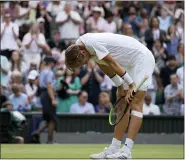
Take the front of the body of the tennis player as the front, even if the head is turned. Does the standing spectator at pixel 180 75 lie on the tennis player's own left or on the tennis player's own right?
on the tennis player's own right

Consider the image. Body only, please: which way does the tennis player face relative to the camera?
to the viewer's left

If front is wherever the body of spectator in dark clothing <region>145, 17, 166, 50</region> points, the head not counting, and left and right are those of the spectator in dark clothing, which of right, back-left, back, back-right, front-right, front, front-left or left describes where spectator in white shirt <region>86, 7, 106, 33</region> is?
right

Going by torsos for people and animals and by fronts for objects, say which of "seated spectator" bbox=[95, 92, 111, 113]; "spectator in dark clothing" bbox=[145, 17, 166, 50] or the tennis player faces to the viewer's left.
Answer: the tennis player

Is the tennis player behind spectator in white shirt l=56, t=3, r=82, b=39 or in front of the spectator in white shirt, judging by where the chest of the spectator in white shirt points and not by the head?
in front

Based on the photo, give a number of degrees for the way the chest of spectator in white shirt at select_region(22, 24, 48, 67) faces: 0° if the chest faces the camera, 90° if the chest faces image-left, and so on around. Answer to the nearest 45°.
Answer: approximately 0°

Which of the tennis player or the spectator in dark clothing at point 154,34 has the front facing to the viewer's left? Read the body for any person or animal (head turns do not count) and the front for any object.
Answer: the tennis player
